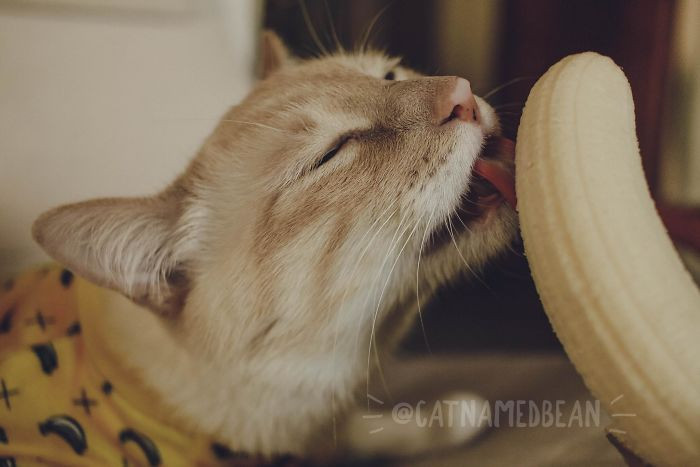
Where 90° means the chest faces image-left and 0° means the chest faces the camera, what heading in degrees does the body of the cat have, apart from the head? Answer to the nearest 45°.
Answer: approximately 270°
